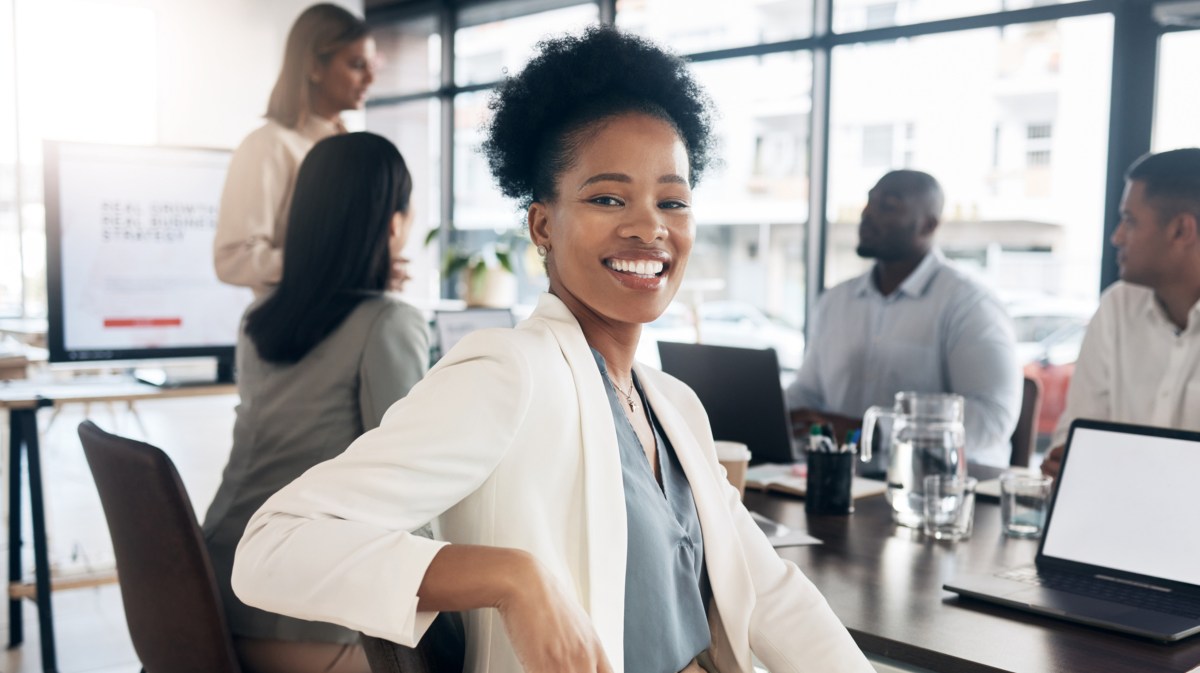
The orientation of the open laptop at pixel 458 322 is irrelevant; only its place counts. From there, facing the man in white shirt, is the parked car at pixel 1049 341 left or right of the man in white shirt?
left

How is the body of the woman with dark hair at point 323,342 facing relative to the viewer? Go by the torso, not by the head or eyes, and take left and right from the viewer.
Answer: facing away from the viewer and to the right of the viewer

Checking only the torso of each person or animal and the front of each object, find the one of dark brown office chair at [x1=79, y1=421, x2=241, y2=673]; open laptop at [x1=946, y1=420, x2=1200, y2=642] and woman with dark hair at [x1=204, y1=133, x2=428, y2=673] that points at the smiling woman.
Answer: the open laptop

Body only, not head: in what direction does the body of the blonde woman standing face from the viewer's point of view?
to the viewer's right

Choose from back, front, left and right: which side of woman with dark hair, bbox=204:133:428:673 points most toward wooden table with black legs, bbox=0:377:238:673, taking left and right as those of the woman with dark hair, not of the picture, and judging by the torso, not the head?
left

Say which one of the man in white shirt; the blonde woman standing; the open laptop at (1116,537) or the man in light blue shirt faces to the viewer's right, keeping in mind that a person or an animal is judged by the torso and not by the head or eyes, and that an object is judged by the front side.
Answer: the blonde woman standing

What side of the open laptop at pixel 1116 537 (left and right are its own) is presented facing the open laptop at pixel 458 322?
right

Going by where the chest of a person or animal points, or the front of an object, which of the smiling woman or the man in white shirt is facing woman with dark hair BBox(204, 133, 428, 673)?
the man in white shirt
